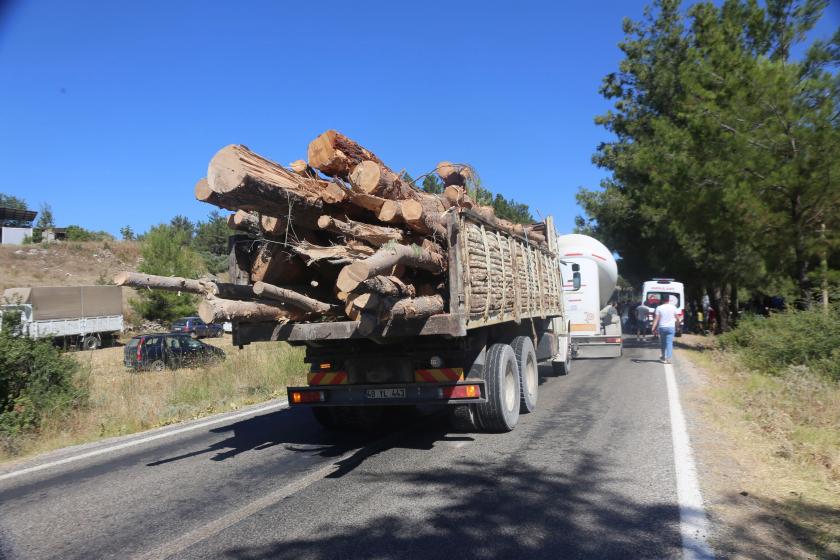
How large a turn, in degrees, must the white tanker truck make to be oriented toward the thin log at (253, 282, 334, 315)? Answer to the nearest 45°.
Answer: approximately 180°

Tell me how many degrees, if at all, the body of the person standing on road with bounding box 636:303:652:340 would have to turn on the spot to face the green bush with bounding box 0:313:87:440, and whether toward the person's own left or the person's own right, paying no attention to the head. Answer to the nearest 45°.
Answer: approximately 180°

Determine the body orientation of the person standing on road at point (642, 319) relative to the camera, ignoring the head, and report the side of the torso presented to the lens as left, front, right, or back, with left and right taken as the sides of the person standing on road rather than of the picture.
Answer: back

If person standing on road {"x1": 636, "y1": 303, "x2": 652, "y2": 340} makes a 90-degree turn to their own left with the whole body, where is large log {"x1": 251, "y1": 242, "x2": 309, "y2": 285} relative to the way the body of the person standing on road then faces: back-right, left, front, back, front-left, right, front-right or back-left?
left

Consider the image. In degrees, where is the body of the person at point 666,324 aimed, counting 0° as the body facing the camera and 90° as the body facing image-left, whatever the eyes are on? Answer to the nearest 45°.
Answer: approximately 180°

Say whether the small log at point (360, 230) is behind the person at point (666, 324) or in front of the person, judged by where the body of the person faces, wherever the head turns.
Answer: behind
